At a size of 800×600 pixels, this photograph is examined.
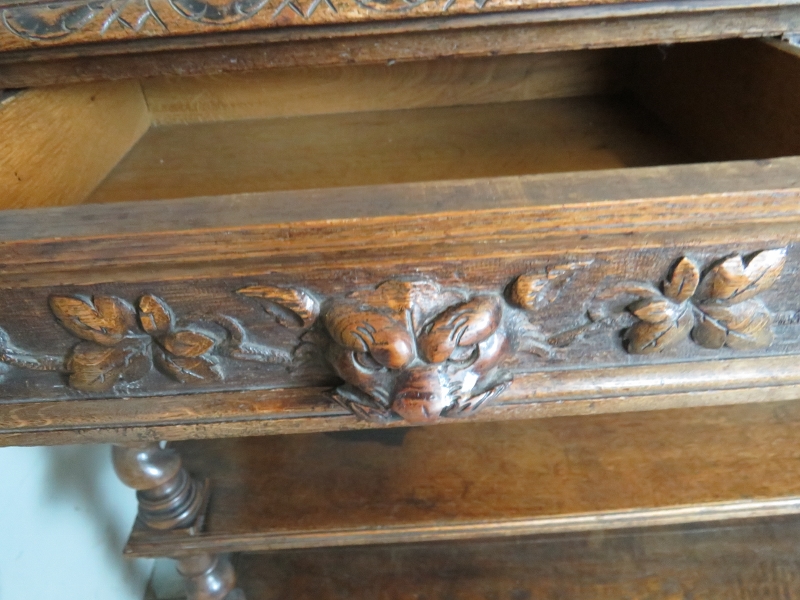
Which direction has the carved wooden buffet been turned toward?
toward the camera
